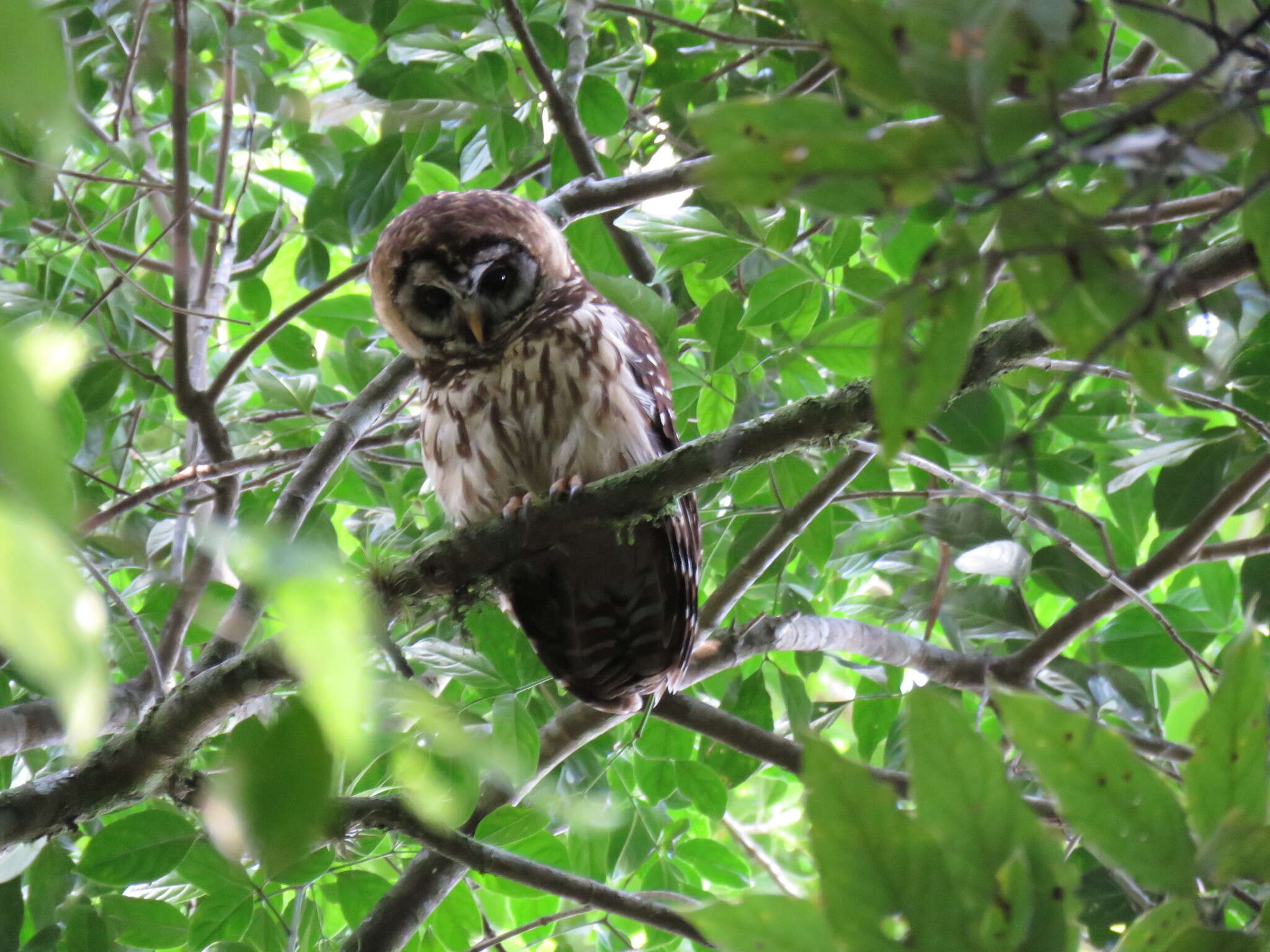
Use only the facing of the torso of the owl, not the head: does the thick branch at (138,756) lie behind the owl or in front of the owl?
in front

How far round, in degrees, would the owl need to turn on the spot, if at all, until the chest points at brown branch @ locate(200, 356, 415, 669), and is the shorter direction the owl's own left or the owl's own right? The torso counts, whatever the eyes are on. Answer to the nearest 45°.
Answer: approximately 45° to the owl's own right

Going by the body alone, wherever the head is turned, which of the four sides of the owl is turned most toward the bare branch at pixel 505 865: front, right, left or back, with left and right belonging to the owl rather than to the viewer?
front

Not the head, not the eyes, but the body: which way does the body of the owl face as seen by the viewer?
toward the camera
